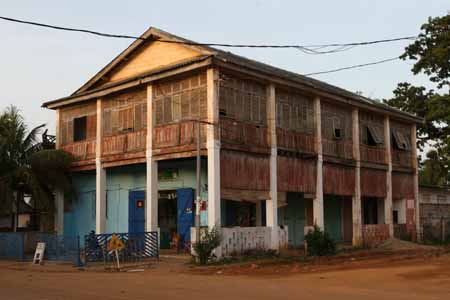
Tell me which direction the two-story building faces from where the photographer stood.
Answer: facing the viewer and to the left of the viewer

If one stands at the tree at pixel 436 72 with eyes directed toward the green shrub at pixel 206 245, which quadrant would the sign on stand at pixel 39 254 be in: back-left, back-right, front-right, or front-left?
front-right

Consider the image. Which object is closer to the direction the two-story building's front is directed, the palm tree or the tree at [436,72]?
the palm tree

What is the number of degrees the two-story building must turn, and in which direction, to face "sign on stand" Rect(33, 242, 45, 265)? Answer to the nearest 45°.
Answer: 0° — it already faces it

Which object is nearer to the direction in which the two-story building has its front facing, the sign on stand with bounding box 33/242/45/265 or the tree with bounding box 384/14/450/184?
the sign on stand

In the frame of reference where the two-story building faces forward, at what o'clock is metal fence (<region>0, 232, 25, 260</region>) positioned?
The metal fence is roughly at 1 o'clock from the two-story building.

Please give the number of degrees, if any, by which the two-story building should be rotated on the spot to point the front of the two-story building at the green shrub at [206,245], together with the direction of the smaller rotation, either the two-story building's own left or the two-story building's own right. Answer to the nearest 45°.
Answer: approximately 45° to the two-story building's own left

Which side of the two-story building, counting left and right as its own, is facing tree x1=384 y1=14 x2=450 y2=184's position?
back

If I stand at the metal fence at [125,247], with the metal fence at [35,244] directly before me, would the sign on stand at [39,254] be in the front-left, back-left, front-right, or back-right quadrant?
front-left

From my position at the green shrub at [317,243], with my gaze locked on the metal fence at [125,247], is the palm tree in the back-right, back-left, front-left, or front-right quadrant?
front-right
